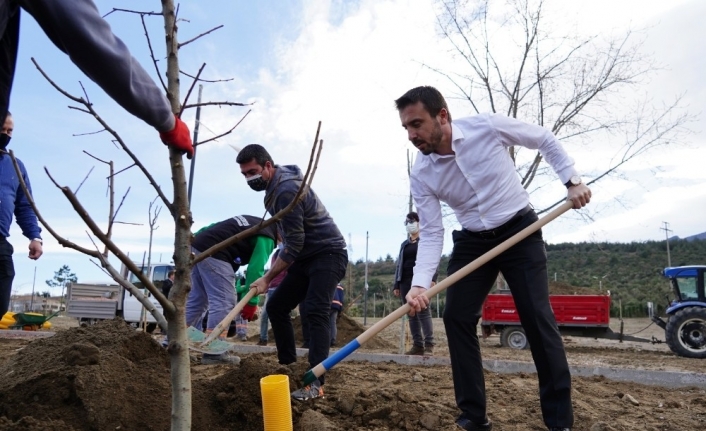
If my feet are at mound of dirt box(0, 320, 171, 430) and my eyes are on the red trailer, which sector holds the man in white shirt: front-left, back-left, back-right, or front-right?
front-right

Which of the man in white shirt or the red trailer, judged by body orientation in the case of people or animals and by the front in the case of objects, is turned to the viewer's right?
the red trailer

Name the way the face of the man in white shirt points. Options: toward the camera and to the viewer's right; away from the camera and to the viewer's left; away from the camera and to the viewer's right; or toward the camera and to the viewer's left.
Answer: toward the camera and to the viewer's left

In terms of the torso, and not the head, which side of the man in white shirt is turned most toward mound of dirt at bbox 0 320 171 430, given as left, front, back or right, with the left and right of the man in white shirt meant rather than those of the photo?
front

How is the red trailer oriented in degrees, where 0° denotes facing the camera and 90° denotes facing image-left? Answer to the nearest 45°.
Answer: approximately 270°

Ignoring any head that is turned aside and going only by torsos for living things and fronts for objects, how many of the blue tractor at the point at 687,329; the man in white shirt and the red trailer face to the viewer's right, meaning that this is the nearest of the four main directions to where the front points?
2

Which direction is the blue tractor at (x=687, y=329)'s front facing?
to the viewer's right

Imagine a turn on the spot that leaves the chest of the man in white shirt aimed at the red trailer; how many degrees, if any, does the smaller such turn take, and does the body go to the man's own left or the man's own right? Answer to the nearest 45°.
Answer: approximately 135° to the man's own right

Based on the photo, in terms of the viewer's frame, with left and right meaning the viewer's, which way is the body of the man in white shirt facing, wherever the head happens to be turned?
facing the viewer and to the left of the viewer
